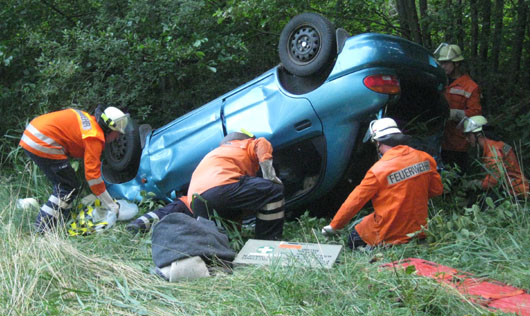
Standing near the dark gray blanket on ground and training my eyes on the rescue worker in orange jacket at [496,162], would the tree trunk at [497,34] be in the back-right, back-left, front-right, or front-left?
front-left

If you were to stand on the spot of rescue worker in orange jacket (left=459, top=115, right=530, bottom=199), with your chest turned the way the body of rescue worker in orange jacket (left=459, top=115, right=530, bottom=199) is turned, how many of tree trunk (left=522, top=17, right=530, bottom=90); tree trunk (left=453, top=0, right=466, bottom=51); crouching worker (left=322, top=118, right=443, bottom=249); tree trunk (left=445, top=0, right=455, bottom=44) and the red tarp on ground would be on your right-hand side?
3

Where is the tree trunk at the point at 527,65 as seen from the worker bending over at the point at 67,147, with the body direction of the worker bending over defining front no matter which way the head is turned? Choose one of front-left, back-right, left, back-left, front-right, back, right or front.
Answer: front

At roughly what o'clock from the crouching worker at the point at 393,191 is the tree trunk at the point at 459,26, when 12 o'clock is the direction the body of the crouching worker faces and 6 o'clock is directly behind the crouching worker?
The tree trunk is roughly at 2 o'clock from the crouching worker.

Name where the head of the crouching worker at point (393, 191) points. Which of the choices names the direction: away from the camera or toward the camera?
away from the camera

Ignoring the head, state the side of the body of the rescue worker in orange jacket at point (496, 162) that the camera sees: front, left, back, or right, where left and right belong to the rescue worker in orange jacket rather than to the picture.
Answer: left

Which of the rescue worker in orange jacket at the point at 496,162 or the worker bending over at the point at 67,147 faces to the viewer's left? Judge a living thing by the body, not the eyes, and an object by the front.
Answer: the rescue worker in orange jacket

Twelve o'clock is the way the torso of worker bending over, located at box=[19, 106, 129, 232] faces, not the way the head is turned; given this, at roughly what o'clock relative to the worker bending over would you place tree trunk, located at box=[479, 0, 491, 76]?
The tree trunk is roughly at 12 o'clock from the worker bending over.

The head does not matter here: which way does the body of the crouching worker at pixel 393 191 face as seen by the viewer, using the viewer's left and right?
facing away from the viewer and to the left of the viewer

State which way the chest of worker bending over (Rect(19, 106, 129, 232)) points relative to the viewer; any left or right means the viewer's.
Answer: facing to the right of the viewer

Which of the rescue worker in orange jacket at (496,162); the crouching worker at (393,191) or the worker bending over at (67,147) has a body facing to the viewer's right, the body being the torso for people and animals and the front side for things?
the worker bending over

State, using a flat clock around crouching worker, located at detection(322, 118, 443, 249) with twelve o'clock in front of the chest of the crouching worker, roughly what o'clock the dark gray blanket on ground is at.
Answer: The dark gray blanket on ground is roughly at 10 o'clock from the crouching worker.

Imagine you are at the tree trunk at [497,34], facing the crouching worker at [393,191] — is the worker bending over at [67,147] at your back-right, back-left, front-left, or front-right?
front-right

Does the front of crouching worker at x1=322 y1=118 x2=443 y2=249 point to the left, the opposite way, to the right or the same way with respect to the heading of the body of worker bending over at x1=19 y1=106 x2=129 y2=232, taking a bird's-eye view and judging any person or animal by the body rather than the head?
to the left

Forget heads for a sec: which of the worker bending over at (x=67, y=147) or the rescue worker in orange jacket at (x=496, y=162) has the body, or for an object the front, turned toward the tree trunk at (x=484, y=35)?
the worker bending over

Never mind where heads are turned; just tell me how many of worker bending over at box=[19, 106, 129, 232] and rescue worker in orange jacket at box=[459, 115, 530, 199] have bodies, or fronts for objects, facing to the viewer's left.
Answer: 1
